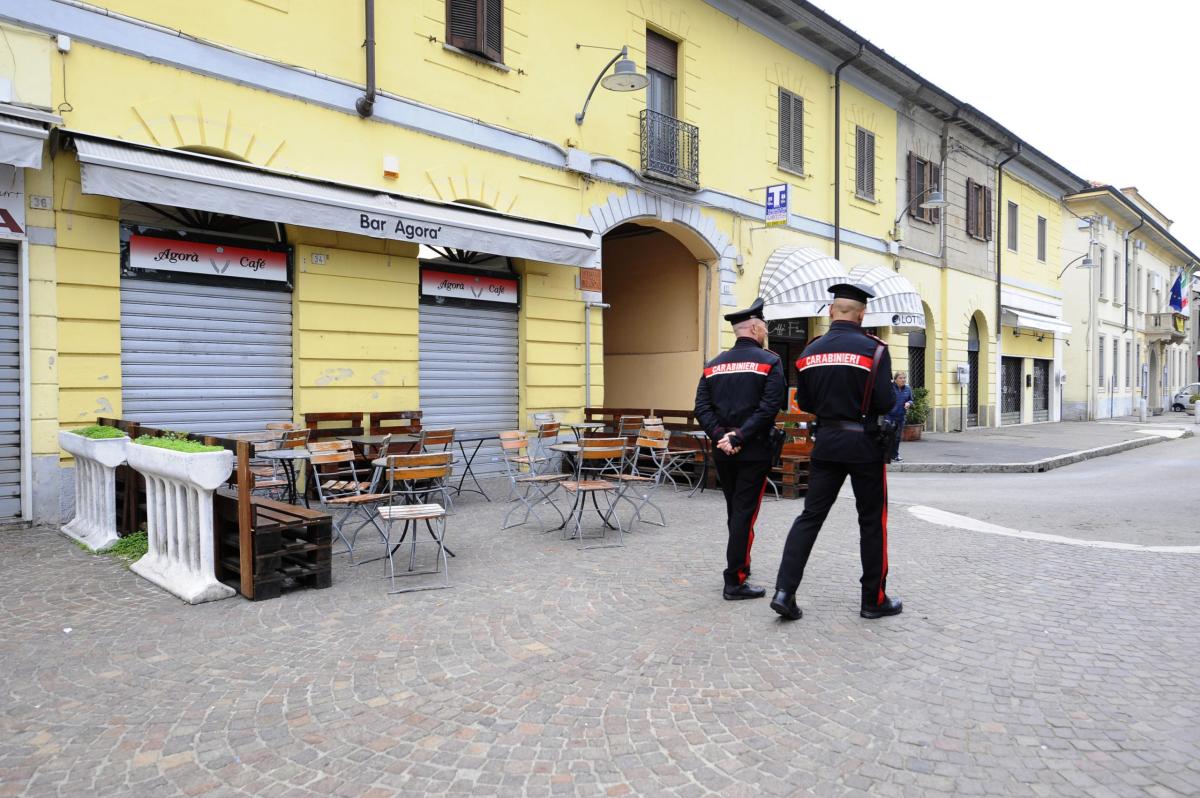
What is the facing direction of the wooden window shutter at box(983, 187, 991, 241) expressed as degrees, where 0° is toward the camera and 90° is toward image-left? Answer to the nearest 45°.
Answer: approximately 315°

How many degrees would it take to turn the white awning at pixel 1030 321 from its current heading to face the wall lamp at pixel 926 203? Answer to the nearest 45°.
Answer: approximately 45° to its right

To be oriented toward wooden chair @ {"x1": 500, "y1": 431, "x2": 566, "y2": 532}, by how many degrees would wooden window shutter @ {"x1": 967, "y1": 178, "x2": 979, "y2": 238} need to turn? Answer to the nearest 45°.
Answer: approximately 45° to its right

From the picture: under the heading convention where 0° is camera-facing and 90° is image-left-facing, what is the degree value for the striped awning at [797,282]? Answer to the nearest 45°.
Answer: approximately 315°

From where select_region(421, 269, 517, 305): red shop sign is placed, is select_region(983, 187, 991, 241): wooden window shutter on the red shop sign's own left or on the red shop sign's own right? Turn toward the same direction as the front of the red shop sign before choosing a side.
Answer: on the red shop sign's own left

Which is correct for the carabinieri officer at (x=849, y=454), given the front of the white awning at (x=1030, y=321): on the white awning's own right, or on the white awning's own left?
on the white awning's own right

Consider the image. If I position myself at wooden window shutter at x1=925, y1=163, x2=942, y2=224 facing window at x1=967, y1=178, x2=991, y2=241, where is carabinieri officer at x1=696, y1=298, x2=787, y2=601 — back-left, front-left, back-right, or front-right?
back-right

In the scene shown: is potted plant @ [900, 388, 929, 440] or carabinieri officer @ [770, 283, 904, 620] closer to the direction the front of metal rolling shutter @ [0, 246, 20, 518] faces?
the carabinieri officer

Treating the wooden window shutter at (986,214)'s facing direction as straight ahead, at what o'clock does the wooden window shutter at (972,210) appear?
the wooden window shutter at (972,210) is roughly at 2 o'clock from the wooden window shutter at (986,214).

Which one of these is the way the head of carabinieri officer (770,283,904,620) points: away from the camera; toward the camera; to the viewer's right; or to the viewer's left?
away from the camera
